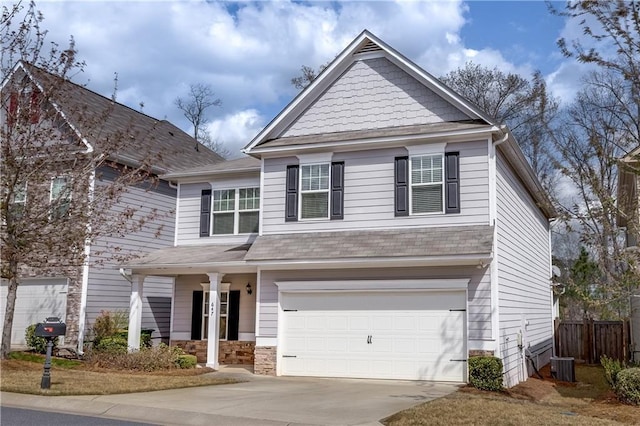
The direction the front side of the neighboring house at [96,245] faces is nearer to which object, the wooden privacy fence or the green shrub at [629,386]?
the green shrub

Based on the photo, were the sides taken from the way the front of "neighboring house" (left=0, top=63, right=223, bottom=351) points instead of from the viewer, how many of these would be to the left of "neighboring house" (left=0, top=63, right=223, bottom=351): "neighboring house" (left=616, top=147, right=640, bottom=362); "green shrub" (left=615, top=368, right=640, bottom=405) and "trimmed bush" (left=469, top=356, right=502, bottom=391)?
3

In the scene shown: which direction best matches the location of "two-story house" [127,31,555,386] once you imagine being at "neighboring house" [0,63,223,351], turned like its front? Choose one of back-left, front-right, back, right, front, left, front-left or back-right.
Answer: left

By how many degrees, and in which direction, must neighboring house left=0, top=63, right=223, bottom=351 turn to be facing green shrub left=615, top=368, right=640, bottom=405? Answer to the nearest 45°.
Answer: approximately 90° to its left

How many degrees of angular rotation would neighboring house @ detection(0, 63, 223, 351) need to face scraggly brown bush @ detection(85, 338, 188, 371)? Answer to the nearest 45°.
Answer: approximately 45° to its left

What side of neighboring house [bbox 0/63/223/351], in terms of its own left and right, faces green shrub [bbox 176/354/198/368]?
left

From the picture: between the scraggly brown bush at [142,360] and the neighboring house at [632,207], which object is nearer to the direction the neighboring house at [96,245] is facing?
the scraggly brown bush

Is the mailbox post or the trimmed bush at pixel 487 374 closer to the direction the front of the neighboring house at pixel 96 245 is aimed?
the mailbox post

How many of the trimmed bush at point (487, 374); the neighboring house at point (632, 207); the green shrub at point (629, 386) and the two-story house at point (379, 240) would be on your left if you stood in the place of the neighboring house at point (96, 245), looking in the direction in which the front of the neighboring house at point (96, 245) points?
4

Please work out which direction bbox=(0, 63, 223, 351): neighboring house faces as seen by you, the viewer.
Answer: facing the viewer and to the left of the viewer

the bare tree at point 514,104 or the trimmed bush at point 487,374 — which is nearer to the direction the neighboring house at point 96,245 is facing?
the trimmed bush

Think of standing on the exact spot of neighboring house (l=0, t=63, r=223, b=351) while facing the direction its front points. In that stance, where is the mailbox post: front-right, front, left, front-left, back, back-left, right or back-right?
front-left

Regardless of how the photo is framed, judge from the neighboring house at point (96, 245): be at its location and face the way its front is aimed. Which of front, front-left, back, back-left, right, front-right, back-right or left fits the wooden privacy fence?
back-left

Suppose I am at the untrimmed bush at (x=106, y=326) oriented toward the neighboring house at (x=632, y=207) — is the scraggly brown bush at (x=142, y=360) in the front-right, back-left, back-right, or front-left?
front-right
